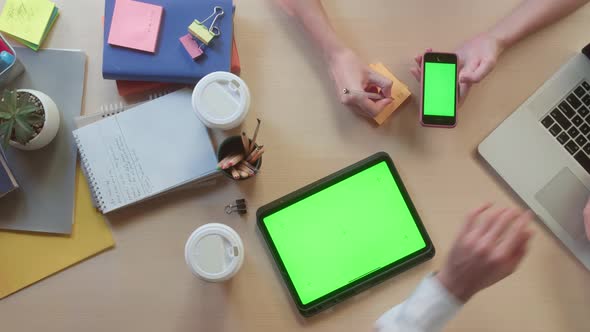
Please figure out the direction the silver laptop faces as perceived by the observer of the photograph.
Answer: facing the viewer and to the left of the viewer

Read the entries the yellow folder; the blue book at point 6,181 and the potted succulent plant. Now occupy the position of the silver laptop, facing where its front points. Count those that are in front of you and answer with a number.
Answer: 3

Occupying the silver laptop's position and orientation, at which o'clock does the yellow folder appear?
The yellow folder is roughly at 12 o'clock from the silver laptop.

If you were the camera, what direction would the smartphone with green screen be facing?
facing the viewer

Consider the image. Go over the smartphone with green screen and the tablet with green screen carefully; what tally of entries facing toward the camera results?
2

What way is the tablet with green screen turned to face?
toward the camera

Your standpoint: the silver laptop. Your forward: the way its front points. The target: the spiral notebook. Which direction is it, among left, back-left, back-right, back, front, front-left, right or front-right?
front
